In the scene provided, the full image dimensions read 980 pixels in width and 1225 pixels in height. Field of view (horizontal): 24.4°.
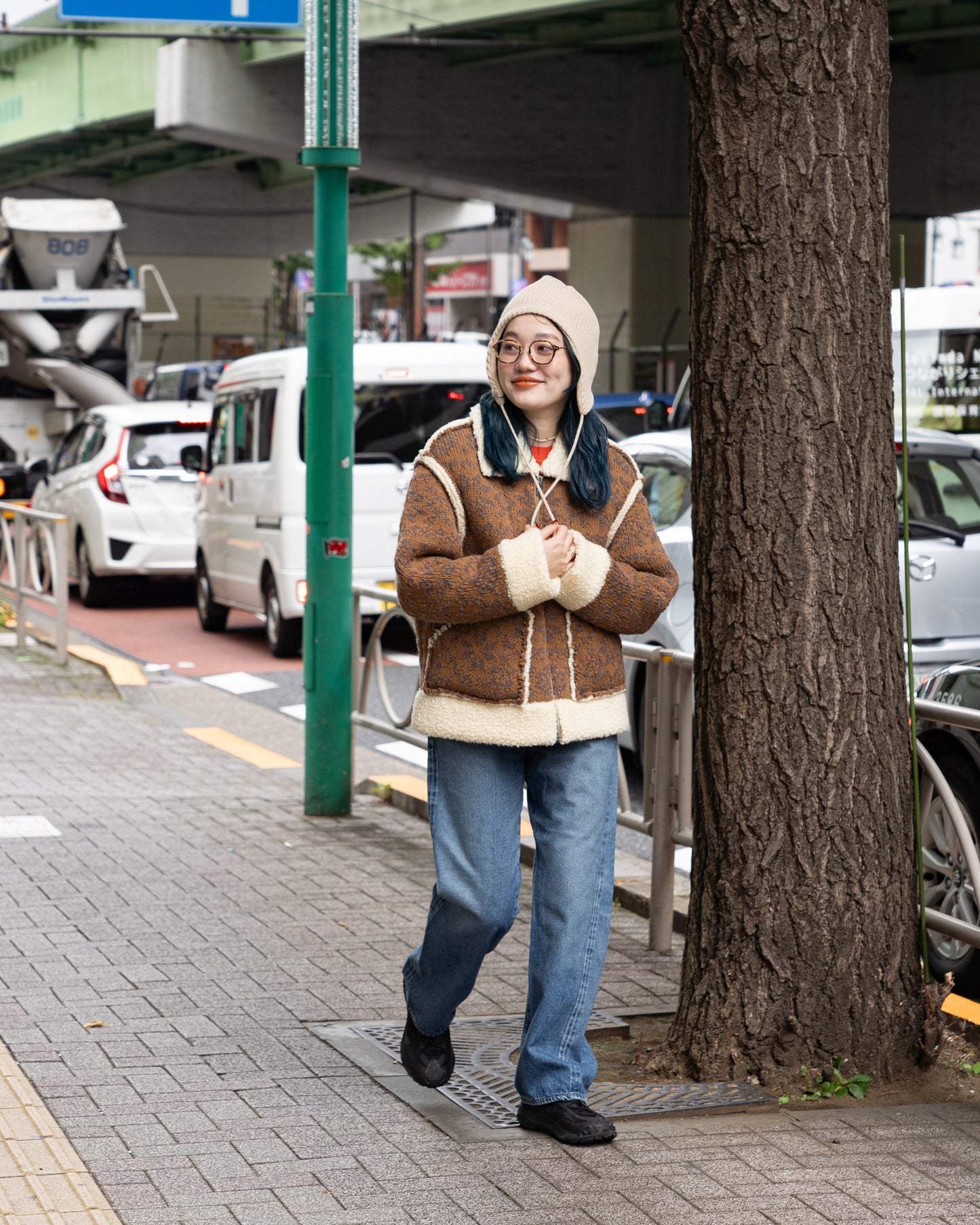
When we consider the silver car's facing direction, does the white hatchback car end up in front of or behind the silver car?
in front

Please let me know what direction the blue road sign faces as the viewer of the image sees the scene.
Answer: facing the viewer

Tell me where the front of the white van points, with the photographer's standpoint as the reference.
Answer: facing away from the viewer and to the left of the viewer

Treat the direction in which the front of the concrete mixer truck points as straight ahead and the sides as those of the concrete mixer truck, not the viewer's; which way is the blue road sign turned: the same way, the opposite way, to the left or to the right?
the opposite way

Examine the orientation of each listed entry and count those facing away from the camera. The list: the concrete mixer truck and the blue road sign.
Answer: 1

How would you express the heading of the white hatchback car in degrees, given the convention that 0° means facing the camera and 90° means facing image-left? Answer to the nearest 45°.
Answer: approximately 135°

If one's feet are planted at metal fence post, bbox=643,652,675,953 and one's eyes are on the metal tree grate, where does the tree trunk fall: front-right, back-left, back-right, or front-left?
front-left

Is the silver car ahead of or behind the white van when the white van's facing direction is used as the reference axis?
behind

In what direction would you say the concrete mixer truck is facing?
away from the camera
